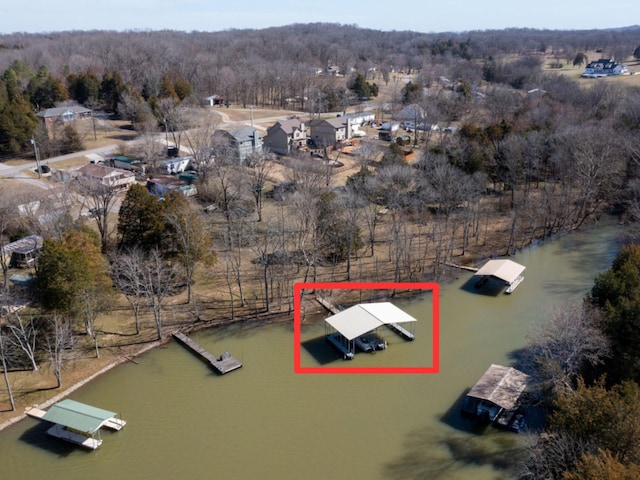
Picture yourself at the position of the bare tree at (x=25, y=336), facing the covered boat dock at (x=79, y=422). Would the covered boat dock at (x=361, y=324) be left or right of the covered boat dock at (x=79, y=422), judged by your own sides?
left

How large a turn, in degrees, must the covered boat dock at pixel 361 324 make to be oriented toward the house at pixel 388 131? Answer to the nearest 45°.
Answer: approximately 135° to its left

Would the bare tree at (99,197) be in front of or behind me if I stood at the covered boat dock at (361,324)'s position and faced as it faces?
behind

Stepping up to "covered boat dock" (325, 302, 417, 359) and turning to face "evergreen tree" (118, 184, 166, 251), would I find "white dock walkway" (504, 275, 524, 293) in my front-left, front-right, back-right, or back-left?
back-right

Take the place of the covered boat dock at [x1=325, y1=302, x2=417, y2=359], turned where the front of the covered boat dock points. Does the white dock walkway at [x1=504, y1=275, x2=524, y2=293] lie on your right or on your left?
on your left

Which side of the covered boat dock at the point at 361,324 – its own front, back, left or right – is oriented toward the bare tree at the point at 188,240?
back

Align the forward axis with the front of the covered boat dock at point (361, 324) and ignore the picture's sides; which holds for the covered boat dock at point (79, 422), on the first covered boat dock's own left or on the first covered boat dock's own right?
on the first covered boat dock's own right

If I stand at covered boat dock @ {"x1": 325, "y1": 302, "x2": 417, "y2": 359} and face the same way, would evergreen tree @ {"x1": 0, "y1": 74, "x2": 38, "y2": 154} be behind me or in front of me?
behind

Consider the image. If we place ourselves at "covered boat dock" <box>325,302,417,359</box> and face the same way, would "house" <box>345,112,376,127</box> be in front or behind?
behind

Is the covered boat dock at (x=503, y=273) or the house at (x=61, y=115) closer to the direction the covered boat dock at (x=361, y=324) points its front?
the covered boat dock

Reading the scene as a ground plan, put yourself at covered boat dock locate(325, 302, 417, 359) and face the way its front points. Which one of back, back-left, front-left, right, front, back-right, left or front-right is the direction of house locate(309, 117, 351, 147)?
back-left

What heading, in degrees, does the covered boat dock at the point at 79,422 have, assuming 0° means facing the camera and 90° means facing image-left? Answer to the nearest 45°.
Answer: approximately 315°
